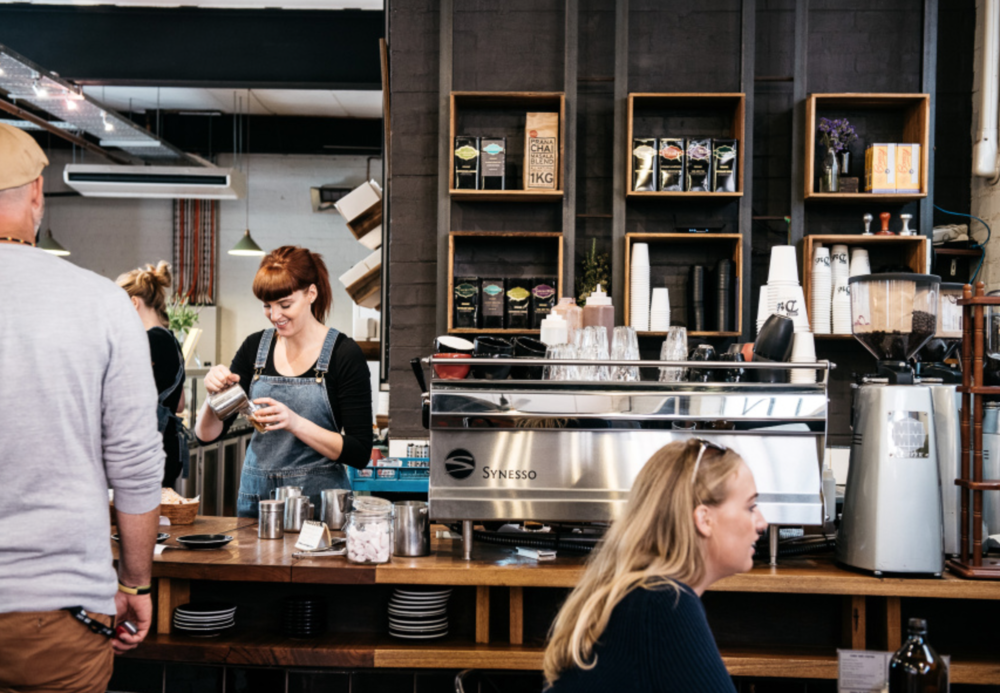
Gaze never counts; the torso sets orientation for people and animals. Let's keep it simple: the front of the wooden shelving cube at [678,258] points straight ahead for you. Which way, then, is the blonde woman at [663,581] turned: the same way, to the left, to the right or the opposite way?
to the left

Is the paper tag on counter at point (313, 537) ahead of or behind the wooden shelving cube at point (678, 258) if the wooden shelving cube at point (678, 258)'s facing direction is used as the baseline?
ahead

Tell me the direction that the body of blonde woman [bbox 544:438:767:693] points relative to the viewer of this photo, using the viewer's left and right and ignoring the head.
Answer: facing to the right of the viewer

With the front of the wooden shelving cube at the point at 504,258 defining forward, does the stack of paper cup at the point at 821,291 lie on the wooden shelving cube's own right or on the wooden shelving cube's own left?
on the wooden shelving cube's own left

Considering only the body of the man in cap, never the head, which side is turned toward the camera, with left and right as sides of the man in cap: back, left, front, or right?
back

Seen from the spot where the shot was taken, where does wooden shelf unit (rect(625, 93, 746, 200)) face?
facing the viewer

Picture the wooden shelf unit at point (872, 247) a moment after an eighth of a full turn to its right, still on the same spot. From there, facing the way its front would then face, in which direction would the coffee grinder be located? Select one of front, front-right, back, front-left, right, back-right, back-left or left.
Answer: front-left

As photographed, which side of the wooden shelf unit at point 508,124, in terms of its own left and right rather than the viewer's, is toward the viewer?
front

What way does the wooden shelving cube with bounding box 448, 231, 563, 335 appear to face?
toward the camera

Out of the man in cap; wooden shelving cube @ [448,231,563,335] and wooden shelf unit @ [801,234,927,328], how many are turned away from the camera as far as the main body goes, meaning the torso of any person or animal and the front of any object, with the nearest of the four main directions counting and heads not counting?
1

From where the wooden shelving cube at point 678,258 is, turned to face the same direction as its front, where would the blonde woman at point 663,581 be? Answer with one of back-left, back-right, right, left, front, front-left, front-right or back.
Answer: front

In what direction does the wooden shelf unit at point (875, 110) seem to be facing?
toward the camera

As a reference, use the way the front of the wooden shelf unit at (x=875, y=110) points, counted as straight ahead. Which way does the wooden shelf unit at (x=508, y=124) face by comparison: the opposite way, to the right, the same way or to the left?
the same way

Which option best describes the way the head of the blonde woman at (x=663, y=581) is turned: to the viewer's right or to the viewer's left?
to the viewer's right

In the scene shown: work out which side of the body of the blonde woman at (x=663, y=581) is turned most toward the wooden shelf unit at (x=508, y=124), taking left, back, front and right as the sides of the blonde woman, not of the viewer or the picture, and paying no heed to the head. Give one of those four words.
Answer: left

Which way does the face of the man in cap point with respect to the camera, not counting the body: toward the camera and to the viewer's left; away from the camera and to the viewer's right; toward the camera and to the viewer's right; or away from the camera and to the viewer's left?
away from the camera and to the viewer's right

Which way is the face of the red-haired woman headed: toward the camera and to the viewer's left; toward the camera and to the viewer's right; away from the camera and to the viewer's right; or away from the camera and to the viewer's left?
toward the camera and to the viewer's left

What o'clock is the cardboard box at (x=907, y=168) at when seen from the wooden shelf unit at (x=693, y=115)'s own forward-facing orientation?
The cardboard box is roughly at 9 o'clock from the wooden shelf unit.
